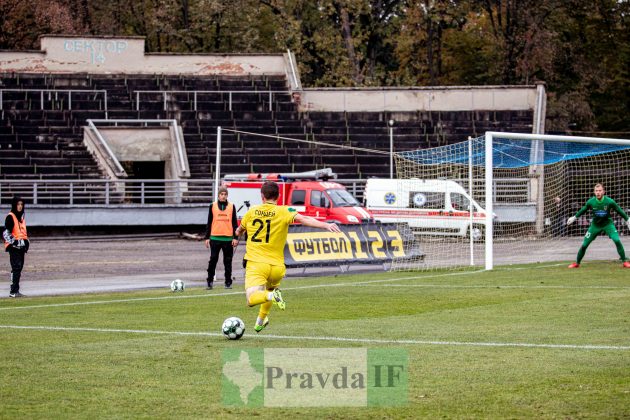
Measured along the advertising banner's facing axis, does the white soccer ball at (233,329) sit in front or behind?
in front

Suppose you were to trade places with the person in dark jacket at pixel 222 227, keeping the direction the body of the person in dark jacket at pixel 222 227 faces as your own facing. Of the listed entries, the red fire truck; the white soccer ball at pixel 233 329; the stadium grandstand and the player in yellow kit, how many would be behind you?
2

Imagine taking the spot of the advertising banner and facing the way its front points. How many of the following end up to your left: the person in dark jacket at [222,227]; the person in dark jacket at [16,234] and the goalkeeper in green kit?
1

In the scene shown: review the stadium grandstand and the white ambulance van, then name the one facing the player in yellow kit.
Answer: the stadium grandstand

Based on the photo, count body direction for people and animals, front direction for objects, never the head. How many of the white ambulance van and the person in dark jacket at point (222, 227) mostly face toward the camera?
1

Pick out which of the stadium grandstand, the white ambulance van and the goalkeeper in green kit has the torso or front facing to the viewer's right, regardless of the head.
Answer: the white ambulance van

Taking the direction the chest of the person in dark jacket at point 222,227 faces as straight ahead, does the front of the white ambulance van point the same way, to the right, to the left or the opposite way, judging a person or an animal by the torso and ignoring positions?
to the left

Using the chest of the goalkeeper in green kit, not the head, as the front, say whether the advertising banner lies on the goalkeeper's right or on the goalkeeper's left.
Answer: on the goalkeeper's right

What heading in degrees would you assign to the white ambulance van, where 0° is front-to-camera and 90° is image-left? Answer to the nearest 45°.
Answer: approximately 270°

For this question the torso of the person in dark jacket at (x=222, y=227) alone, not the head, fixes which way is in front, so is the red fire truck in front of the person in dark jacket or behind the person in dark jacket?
behind
